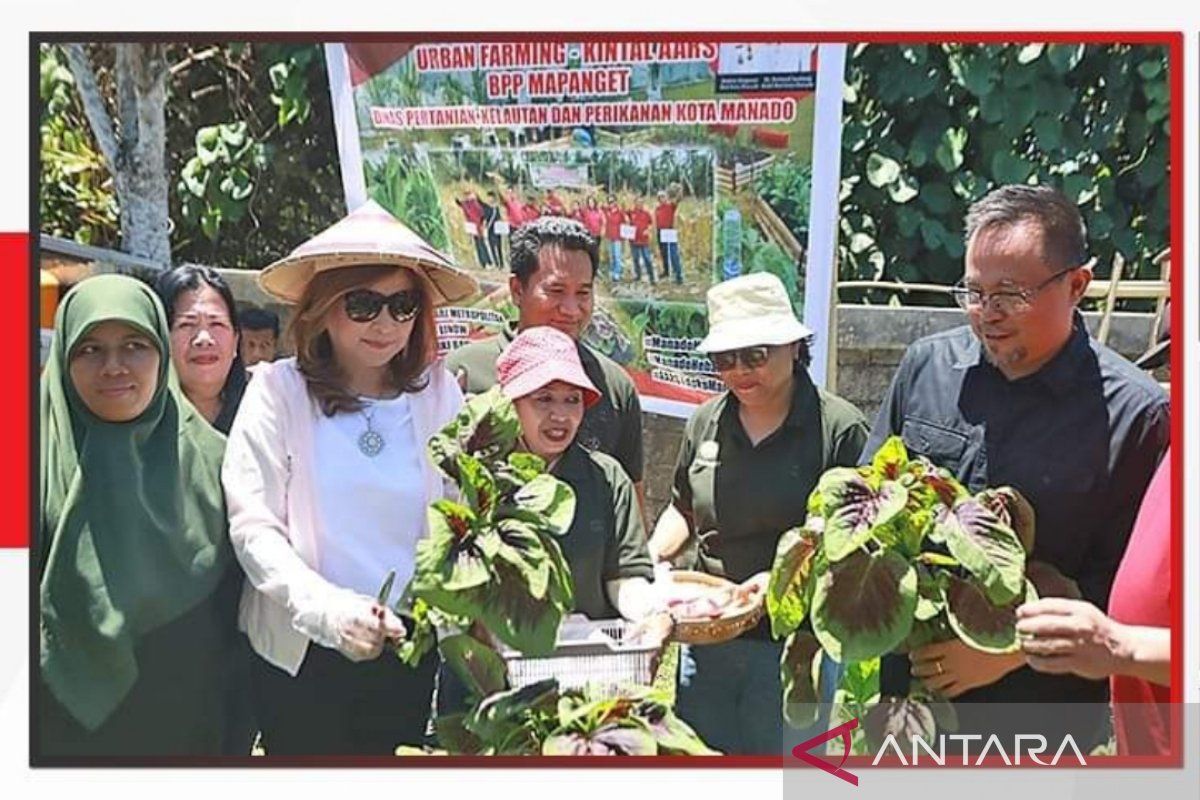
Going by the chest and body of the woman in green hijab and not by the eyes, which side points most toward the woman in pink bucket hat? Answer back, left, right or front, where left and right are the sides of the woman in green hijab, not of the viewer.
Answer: left

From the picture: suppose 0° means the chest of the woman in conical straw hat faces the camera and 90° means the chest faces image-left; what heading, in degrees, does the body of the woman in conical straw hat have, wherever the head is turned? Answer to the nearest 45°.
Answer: approximately 315°

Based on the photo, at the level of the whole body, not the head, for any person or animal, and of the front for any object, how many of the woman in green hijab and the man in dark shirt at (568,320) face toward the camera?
2

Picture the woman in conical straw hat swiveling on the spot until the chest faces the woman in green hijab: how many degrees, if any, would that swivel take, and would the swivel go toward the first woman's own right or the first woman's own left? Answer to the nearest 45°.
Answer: approximately 135° to the first woman's own right
